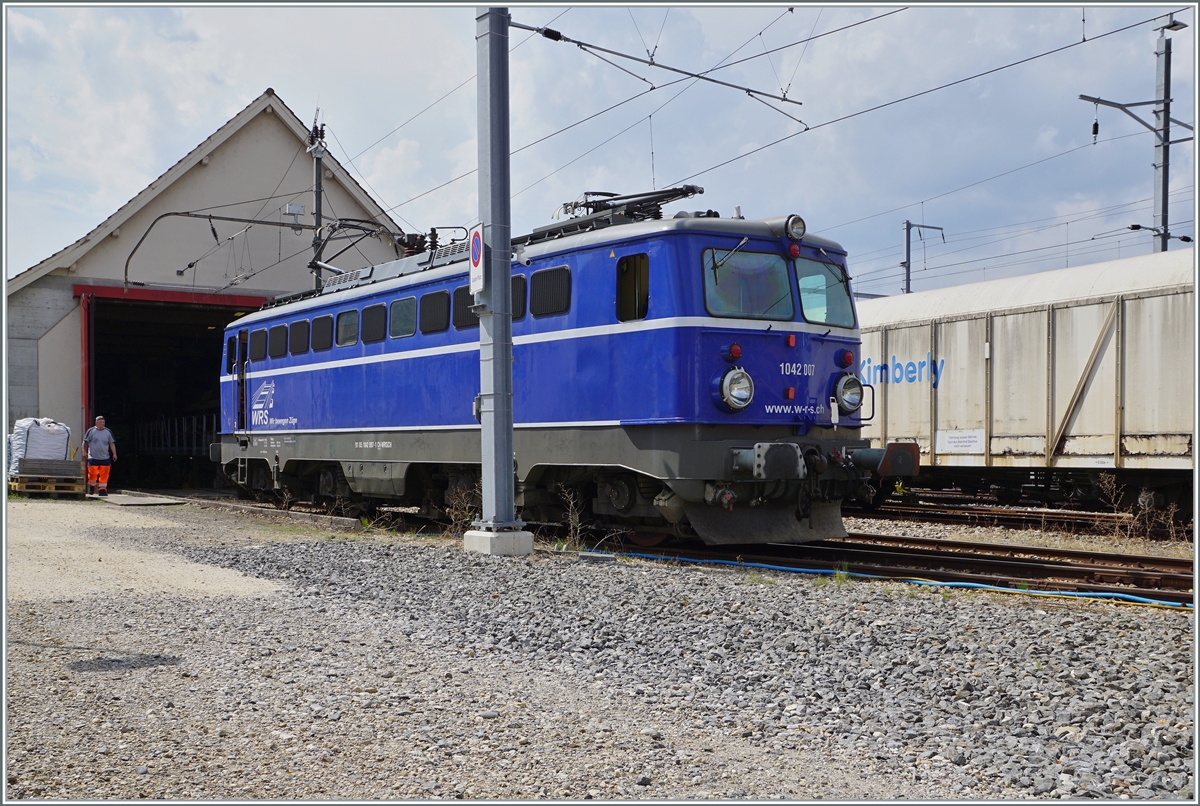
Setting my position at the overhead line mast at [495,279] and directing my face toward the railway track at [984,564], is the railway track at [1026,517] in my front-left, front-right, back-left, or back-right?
front-left

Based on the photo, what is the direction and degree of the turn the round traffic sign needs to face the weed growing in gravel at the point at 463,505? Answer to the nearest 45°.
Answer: approximately 135° to its right

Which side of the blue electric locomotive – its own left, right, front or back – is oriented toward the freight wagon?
left

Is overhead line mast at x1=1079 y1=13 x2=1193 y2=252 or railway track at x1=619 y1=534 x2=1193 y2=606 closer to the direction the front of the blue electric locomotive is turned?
the railway track

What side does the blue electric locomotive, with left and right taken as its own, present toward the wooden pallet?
back

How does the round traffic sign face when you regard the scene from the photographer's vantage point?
facing the viewer and to the left of the viewer

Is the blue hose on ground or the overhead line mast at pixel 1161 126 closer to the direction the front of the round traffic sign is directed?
the blue hose on ground

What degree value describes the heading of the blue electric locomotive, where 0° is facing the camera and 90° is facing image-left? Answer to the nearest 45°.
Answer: approximately 315°
